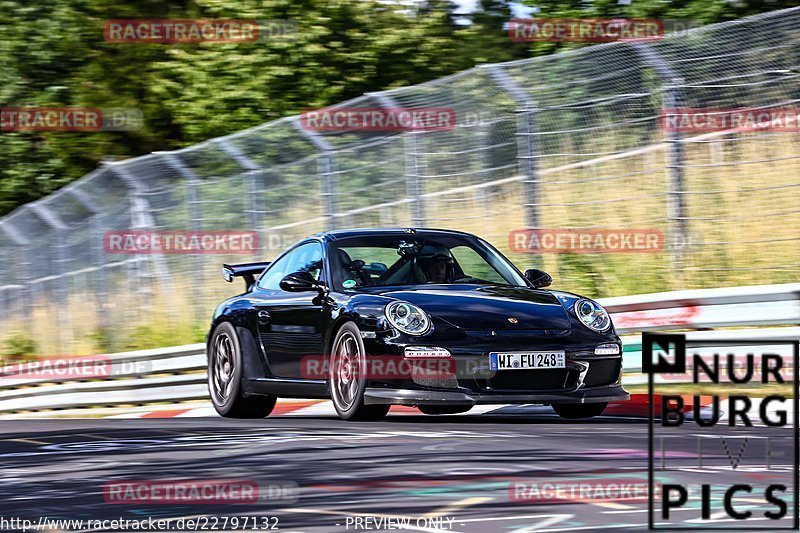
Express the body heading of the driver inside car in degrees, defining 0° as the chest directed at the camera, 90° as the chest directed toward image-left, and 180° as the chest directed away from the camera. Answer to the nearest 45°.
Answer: approximately 315°
